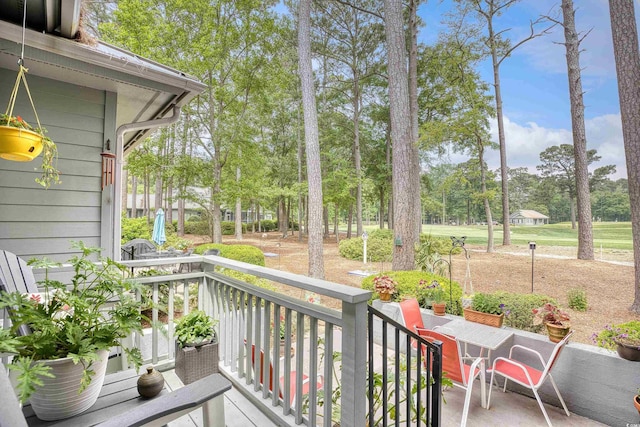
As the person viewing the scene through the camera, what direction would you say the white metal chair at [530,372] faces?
facing away from the viewer and to the left of the viewer

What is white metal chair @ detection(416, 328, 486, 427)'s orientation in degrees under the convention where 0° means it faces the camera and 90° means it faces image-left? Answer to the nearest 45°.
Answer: approximately 225°

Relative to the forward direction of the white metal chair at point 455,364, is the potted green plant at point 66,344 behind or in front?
behind

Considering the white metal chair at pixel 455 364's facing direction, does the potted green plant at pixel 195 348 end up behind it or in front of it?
behind

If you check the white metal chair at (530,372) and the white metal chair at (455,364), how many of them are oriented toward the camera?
0

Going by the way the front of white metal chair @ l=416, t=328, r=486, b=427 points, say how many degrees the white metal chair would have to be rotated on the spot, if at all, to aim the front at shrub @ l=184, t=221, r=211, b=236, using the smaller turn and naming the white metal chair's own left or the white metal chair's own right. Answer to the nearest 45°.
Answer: approximately 90° to the white metal chair's own left

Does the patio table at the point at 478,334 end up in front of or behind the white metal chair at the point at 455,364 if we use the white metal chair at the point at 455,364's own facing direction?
in front

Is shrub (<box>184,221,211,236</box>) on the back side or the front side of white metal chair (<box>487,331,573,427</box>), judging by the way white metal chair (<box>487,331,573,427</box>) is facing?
on the front side

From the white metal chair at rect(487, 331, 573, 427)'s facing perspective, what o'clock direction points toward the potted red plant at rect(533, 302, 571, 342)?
The potted red plant is roughly at 2 o'clock from the white metal chair.
